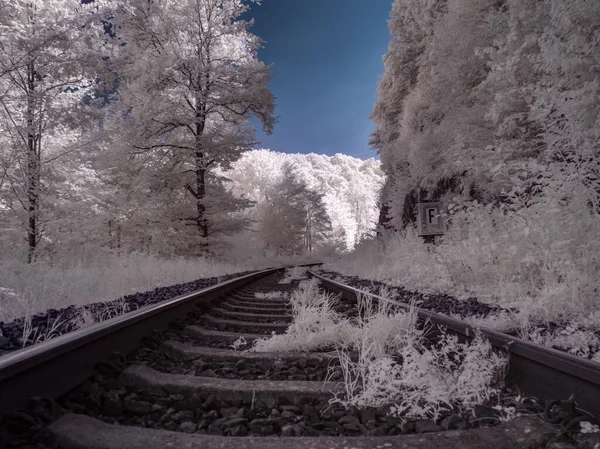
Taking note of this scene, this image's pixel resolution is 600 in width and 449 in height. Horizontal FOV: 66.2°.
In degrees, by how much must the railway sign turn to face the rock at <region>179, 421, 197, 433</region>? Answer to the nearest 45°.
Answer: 0° — it already faces it

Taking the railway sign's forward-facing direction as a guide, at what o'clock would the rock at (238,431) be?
The rock is roughly at 12 o'clock from the railway sign.

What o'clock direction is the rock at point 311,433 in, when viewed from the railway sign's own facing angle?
The rock is roughly at 12 o'clock from the railway sign.

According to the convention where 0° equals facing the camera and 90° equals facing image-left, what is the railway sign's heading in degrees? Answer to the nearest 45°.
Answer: approximately 0°

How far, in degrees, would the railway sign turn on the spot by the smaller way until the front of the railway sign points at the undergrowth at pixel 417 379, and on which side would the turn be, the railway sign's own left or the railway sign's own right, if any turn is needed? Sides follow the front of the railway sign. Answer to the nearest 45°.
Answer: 0° — it already faces it

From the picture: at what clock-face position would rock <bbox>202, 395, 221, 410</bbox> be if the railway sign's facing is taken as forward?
The rock is roughly at 12 o'clock from the railway sign.

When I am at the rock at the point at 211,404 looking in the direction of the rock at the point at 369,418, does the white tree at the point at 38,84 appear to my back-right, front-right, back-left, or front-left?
back-left

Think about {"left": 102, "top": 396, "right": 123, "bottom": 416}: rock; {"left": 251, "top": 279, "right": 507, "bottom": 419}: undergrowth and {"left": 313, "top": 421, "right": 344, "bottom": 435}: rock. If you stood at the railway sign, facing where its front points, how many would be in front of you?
3

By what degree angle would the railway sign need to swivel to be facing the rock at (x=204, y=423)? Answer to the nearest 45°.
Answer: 0° — it already faces it

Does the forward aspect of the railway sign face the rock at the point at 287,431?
yes
